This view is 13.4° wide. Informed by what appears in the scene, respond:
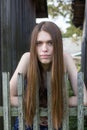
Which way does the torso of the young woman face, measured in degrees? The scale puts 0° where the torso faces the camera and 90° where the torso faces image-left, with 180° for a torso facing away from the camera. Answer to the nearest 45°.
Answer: approximately 0°
